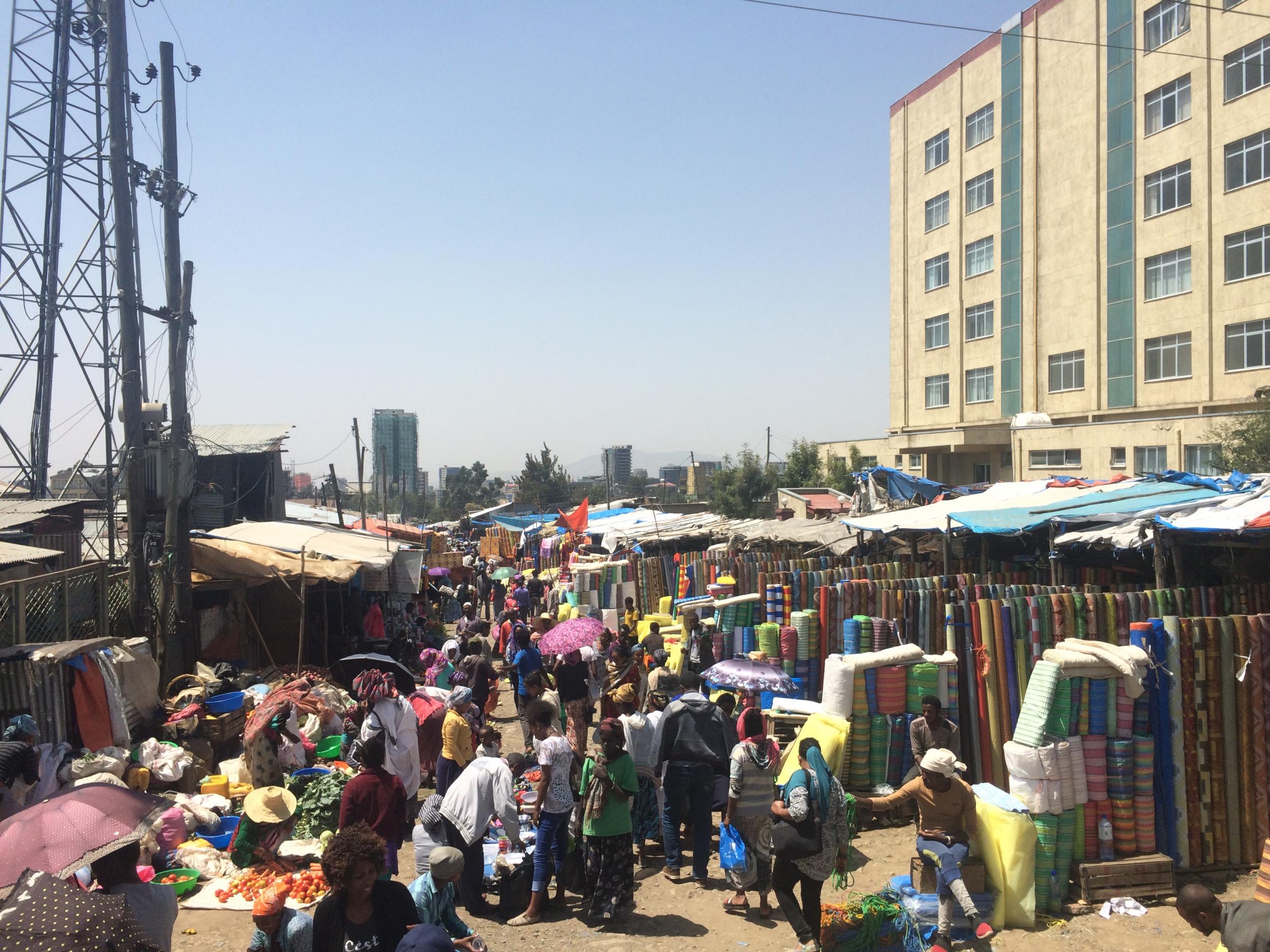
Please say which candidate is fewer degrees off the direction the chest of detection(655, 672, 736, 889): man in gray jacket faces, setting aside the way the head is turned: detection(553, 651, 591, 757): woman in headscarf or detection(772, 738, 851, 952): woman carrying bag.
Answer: the woman in headscarf

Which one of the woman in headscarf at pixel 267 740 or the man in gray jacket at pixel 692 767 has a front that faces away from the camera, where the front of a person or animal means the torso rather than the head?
the man in gray jacket

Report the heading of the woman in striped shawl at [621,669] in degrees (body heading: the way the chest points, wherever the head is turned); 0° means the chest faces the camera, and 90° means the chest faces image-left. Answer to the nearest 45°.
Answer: approximately 0°

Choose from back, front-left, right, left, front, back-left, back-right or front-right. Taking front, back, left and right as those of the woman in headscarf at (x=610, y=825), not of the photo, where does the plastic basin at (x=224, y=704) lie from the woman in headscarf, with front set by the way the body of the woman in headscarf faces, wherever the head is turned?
back-right

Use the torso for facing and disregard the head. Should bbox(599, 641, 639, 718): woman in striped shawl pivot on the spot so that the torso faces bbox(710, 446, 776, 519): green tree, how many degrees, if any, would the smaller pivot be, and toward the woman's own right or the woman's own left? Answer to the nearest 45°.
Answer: approximately 180°

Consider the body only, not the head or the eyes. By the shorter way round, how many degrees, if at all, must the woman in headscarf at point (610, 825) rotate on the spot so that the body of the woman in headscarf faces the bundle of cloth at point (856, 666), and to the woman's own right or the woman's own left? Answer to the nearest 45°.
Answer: approximately 135° to the woman's own left

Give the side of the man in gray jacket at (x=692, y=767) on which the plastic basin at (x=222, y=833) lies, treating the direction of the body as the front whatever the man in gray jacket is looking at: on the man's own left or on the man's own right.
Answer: on the man's own left

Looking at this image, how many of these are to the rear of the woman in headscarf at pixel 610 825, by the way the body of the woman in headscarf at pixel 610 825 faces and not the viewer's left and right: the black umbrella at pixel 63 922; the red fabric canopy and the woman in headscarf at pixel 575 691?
2

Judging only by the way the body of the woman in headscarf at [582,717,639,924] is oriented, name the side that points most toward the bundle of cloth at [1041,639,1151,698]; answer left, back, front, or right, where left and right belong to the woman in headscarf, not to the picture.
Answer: left

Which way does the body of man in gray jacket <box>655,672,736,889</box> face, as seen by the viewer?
away from the camera

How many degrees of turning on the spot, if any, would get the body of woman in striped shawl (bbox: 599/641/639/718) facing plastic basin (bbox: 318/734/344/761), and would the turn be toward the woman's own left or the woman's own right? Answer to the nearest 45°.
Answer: approximately 90° to the woman's own right

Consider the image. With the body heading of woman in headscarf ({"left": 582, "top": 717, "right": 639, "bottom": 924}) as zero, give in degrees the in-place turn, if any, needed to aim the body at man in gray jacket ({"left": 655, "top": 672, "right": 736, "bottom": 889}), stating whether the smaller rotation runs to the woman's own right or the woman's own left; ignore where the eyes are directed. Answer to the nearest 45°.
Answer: approximately 135° to the woman's own left
